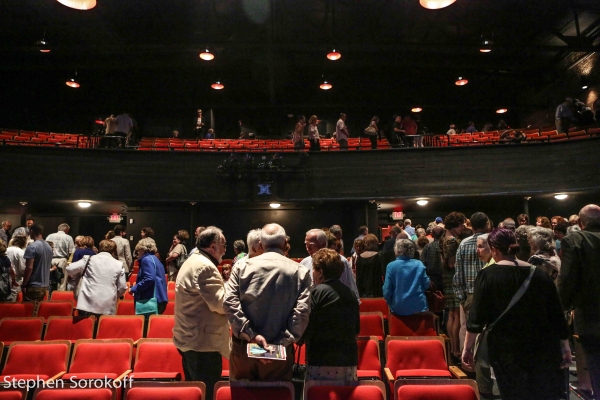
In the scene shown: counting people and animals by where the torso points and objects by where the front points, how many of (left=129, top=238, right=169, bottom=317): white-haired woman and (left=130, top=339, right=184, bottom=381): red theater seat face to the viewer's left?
1

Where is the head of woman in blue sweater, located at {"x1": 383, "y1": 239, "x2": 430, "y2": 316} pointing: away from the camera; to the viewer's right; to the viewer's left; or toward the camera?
away from the camera

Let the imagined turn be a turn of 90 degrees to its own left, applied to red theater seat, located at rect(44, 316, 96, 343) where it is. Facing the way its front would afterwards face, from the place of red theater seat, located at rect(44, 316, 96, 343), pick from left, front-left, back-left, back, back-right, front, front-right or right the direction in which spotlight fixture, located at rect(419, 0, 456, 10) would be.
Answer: front

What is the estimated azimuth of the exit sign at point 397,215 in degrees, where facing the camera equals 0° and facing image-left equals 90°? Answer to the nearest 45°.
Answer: approximately 0°

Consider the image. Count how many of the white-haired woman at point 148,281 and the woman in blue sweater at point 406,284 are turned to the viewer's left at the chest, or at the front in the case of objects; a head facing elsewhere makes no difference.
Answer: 1

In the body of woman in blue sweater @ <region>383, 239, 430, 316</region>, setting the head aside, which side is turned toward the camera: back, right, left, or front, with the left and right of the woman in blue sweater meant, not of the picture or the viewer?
back

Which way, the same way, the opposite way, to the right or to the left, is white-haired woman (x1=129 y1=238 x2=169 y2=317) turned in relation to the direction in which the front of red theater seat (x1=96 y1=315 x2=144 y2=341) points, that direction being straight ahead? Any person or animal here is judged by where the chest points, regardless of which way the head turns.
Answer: to the right

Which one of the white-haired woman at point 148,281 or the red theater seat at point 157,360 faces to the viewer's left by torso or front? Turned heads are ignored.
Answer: the white-haired woman

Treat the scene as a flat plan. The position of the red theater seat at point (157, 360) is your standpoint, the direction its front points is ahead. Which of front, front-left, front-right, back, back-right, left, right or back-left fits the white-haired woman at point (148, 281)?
back

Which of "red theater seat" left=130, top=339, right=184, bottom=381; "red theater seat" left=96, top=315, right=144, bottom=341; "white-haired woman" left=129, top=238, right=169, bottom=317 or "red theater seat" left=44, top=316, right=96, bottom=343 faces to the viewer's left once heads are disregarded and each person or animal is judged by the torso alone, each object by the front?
the white-haired woman
